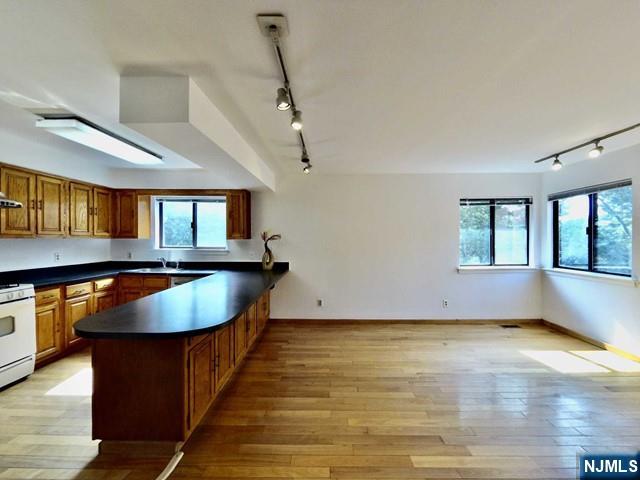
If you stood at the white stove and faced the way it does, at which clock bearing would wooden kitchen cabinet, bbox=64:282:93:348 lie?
The wooden kitchen cabinet is roughly at 9 o'clock from the white stove.

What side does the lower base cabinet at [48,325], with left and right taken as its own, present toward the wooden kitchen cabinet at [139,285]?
left

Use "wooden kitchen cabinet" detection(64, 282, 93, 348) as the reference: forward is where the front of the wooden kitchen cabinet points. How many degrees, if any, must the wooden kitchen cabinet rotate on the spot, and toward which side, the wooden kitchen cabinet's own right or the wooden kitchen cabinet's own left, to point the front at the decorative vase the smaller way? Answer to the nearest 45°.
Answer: approximately 45° to the wooden kitchen cabinet's own left

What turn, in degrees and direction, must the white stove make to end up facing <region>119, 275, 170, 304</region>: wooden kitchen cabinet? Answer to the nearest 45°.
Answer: approximately 90° to its left

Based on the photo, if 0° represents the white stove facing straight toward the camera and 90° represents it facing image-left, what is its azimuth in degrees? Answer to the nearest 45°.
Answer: approximately 315°

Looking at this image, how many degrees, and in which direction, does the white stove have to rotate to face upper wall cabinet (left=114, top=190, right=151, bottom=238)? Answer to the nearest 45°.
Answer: approximately 90° to its left

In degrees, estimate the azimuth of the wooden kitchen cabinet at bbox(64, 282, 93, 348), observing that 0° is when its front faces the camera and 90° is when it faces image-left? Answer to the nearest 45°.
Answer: approximately 315°

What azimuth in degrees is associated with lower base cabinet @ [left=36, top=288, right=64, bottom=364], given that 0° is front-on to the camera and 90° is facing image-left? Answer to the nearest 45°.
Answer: approximately 315°
